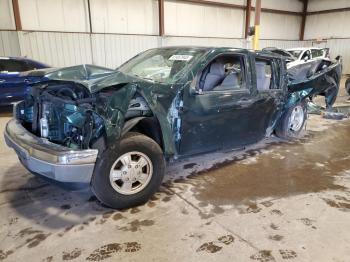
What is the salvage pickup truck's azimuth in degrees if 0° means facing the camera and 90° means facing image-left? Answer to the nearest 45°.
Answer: approximately 45°

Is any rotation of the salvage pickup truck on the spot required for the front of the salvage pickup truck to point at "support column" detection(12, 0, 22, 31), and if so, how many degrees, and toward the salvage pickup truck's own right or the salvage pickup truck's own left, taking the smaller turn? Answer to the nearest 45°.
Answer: approximately 90° to the salvage pickup truck's own right

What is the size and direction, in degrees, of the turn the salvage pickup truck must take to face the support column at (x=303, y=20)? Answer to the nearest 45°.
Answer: approximately 180°

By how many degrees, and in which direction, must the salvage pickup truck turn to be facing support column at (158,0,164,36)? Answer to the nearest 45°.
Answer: approximately 135° to its right
